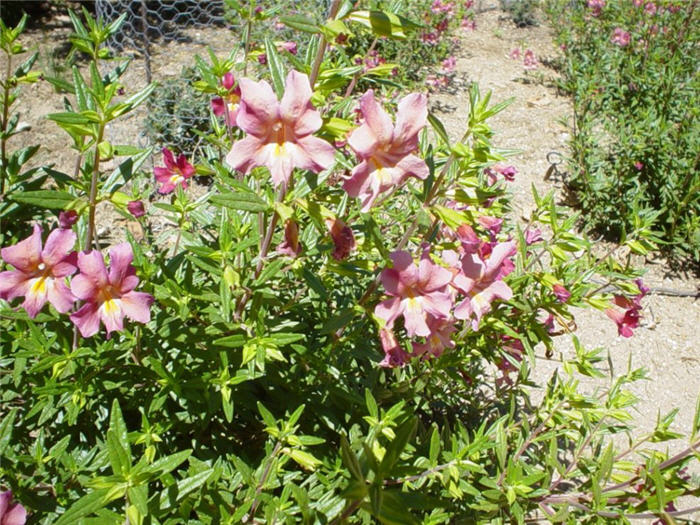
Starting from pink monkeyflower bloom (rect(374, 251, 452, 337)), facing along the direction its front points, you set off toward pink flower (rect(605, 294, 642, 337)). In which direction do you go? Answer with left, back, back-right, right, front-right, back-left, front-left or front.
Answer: back-left

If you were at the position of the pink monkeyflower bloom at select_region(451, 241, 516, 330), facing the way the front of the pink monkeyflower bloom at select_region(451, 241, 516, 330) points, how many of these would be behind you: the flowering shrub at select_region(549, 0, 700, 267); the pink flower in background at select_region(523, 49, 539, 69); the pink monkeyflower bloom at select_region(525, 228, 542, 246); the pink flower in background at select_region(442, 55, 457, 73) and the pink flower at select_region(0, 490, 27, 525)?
4

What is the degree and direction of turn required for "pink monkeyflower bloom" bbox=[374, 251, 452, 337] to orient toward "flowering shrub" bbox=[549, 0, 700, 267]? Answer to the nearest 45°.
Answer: approximately 180°

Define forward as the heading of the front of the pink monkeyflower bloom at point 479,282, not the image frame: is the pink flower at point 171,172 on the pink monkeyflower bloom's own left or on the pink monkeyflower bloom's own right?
on the pink monkeyflower bloom's own right

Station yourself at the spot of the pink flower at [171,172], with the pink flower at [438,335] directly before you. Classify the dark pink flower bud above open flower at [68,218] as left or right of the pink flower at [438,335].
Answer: right

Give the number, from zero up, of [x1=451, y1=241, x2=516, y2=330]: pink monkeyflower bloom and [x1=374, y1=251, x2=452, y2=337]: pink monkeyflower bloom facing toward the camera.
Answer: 2

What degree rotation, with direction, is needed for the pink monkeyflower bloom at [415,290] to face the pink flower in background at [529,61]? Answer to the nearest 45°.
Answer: approximately 180°

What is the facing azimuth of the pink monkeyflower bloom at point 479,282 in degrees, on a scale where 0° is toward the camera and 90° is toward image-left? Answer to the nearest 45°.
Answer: approximately 0°

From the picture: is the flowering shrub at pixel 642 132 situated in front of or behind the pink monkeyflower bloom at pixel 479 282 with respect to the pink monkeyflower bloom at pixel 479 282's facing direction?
behind
